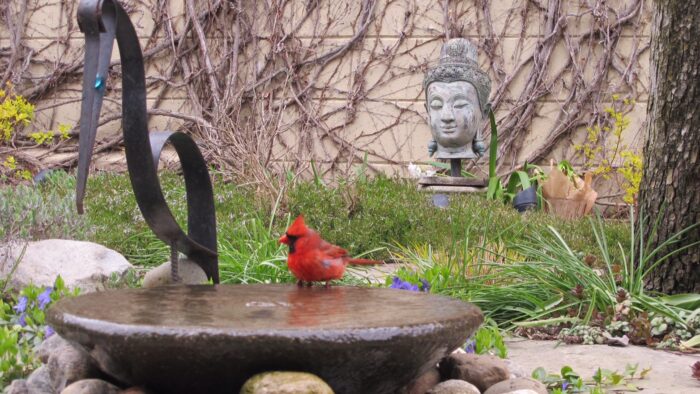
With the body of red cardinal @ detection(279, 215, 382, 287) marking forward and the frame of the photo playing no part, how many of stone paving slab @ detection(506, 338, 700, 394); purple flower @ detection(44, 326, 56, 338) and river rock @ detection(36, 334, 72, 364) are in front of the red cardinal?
2

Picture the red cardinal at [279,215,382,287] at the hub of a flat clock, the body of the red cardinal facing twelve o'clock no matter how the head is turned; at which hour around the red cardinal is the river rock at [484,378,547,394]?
The river rock is roughly at 7 o'clock from the red cardinal.

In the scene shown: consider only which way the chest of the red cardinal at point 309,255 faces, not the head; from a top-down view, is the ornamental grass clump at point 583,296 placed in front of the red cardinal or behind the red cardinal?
behind

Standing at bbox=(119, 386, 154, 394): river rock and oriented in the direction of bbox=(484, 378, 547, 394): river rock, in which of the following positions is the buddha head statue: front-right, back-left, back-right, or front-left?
front-left

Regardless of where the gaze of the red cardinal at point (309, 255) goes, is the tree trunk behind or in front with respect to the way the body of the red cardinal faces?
behind

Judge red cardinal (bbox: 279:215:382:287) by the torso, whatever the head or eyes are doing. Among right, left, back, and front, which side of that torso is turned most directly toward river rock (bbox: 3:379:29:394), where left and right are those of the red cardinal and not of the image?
front

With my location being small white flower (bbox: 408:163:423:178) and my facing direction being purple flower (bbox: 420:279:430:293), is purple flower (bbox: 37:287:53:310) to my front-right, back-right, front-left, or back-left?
front-right

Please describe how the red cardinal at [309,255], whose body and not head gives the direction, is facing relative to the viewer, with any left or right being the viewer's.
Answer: facing to the left of the viewer

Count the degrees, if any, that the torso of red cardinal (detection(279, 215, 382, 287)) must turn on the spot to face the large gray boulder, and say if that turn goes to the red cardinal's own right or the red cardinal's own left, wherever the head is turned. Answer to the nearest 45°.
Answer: approximately 45° to the red cardinal's own right

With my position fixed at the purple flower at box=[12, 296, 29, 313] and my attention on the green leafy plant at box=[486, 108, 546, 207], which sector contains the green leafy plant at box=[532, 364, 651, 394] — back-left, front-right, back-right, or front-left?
front-right

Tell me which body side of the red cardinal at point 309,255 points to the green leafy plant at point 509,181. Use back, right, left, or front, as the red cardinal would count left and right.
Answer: right

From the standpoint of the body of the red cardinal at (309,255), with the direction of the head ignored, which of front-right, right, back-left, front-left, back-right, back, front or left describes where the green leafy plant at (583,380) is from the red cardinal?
back

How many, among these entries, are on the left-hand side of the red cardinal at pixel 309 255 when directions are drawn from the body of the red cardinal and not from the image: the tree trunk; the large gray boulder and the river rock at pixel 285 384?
1

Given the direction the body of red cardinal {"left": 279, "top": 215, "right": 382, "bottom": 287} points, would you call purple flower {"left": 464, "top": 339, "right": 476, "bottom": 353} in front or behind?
behind

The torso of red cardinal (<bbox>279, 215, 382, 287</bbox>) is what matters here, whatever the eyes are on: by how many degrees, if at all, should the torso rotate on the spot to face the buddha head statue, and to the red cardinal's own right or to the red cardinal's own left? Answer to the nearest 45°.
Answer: approximately 90° to the red cardinal's own right

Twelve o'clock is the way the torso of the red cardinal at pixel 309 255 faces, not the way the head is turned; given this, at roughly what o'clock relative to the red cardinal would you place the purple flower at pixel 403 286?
The purple flower is roughly at 4 o'clock from the red cardinal.
